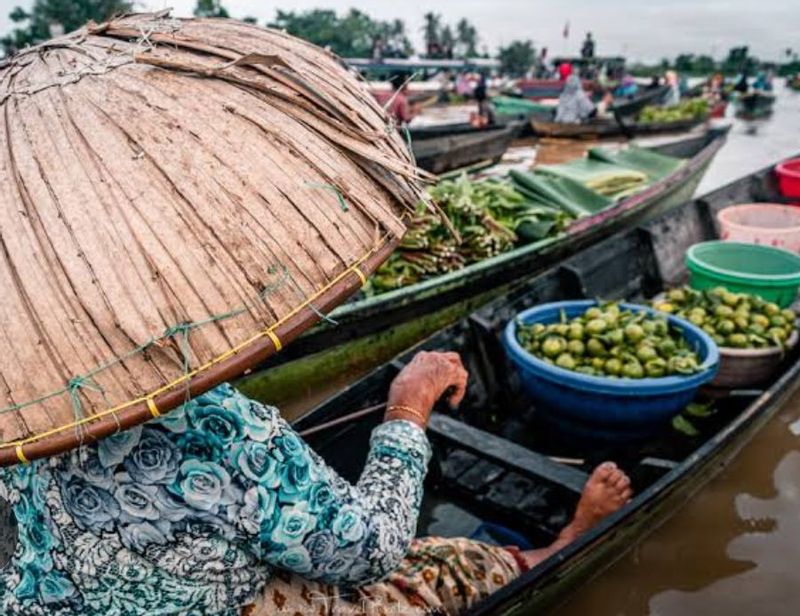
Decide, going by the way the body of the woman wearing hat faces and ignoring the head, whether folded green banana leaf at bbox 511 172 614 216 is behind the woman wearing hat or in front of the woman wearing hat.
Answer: in front

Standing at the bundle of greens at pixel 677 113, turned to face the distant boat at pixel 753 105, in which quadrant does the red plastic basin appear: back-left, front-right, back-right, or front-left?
back-right

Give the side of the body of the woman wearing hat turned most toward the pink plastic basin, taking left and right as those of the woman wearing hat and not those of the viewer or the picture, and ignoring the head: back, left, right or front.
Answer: front

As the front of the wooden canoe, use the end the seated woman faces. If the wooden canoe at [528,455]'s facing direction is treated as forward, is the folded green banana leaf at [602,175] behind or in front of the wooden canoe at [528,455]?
in front

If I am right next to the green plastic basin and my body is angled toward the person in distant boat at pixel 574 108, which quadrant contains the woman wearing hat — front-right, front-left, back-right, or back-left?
back-left

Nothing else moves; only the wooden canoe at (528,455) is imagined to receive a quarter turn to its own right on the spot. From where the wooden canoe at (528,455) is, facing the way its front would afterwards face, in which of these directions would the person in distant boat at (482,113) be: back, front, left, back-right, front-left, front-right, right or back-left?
back-left

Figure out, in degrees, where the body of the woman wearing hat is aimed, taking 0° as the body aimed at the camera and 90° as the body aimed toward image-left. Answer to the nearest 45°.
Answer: approximately 225°

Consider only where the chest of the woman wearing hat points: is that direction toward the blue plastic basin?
yes

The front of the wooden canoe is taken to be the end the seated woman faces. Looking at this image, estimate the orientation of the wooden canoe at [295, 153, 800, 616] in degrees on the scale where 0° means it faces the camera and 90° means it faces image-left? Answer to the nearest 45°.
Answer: approximately 225°

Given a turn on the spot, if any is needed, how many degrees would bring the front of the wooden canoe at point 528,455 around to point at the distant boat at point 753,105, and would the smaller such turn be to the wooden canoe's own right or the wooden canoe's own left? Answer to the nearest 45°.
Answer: approximately 45° to the wooden canoe's own left
